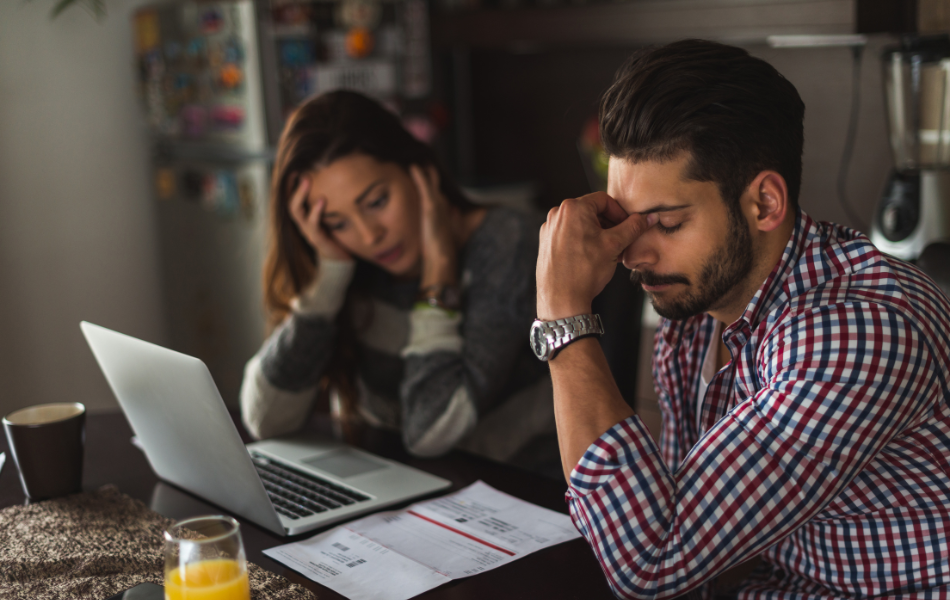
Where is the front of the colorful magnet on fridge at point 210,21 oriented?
toward the camera

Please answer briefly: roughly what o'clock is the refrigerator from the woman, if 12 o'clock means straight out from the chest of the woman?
The refrigerator is roughly at 4 o'clock from the woman.

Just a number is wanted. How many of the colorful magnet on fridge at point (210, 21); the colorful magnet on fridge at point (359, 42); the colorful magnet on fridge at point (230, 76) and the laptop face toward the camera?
3

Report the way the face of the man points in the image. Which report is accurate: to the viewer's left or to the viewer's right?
to the viewer's left

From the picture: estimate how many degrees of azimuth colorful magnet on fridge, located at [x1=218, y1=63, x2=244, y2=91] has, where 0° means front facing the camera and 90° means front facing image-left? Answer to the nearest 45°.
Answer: approximately 0°

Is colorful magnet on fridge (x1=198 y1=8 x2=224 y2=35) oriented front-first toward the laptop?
yes

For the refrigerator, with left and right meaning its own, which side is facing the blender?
left

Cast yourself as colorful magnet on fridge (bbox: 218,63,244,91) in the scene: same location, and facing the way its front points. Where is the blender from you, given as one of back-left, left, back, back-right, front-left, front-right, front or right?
front-left

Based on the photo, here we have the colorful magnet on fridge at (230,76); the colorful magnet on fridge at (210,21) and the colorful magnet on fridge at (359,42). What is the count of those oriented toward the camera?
3

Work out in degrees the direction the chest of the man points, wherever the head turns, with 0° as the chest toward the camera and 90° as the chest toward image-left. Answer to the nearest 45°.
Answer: approximately 45°

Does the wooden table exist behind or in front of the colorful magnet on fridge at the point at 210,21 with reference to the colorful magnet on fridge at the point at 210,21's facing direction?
in front

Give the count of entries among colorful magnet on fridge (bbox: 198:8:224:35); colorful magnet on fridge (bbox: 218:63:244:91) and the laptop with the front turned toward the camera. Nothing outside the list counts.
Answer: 2

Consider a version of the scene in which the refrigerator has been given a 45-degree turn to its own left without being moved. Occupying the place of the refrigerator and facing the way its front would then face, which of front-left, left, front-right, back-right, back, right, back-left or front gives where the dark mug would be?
front
